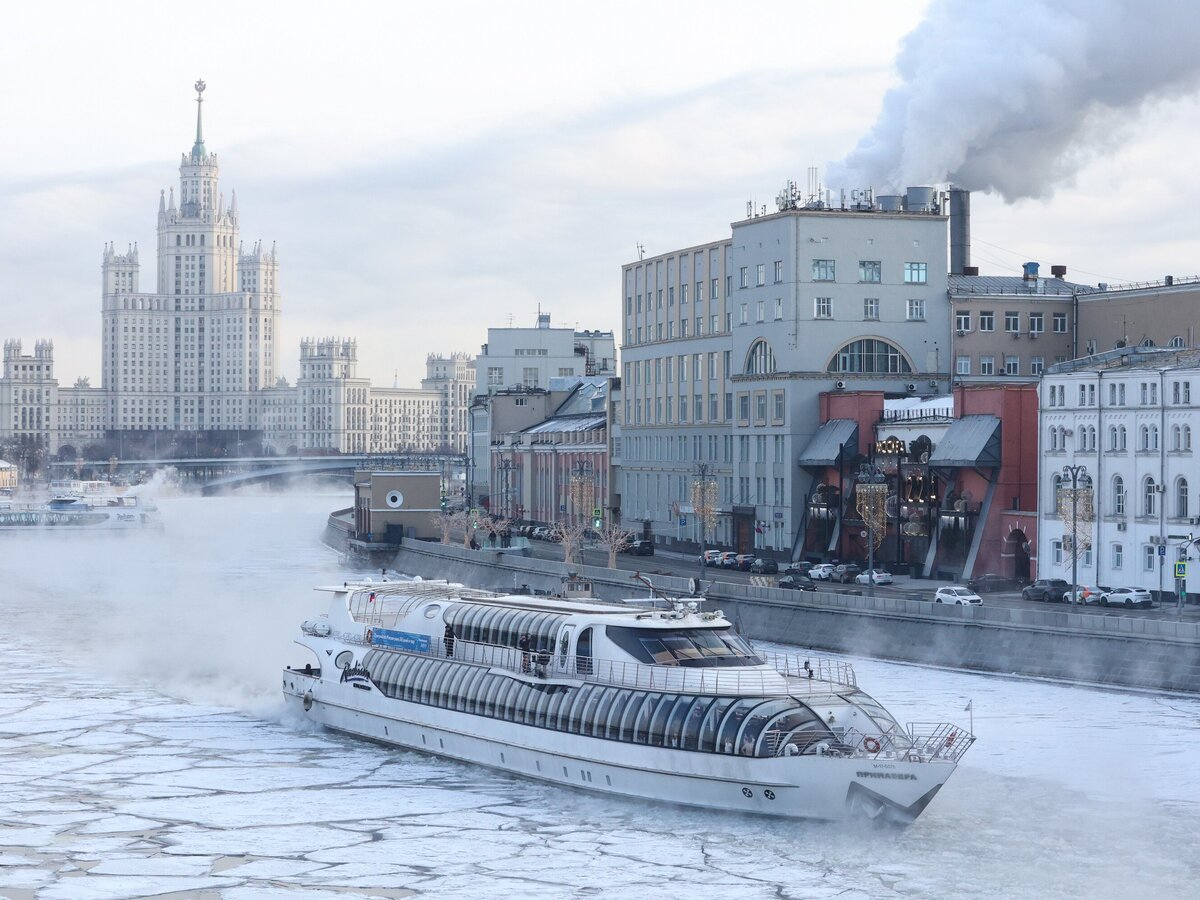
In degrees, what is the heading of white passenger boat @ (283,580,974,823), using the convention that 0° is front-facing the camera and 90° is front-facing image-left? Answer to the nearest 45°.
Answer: approximately 315°
